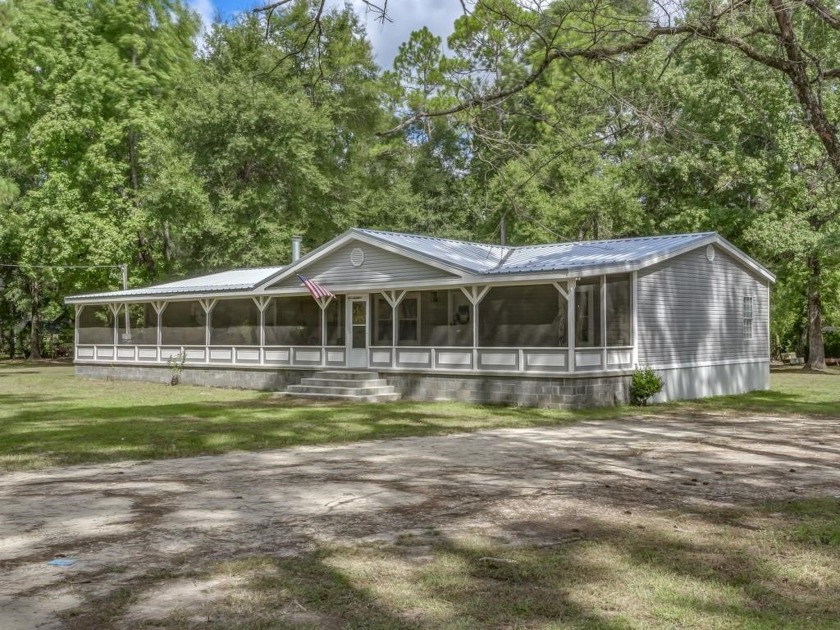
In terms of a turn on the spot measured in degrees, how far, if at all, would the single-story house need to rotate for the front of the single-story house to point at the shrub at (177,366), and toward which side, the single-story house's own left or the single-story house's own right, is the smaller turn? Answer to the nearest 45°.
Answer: approximately 90° to the single-story house's own right

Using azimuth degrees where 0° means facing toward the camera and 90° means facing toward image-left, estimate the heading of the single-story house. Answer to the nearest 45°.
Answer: approximately 45°
